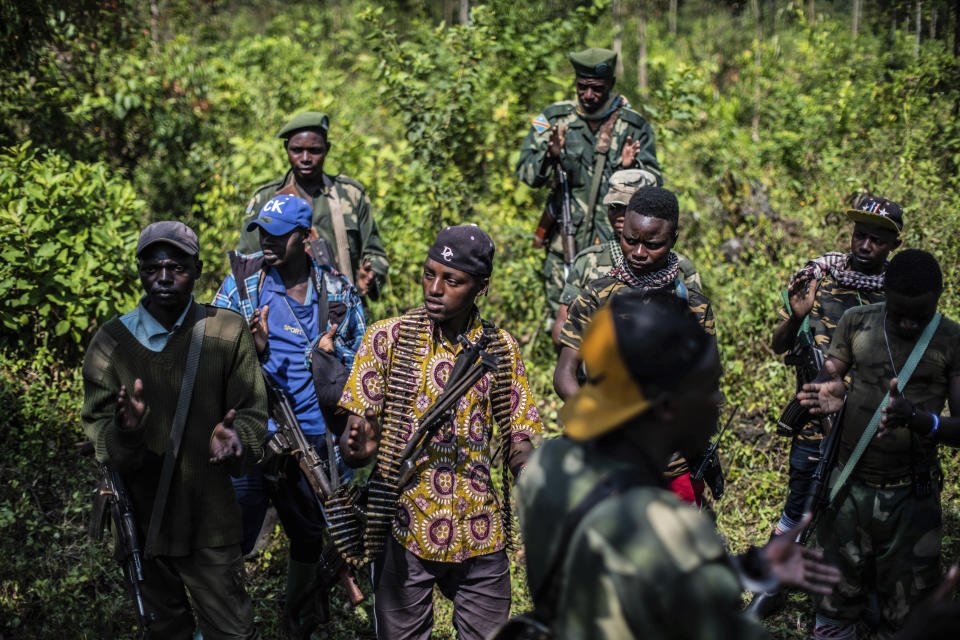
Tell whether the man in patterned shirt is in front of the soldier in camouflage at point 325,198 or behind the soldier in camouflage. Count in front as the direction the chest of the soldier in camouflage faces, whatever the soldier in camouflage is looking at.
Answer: in front

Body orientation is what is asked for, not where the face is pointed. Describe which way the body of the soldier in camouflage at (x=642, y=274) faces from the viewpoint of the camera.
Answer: toward the camera

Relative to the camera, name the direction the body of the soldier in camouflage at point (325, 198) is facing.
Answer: toward the camera

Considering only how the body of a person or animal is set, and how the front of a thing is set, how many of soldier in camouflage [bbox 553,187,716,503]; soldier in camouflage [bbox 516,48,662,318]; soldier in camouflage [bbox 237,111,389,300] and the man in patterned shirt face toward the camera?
4

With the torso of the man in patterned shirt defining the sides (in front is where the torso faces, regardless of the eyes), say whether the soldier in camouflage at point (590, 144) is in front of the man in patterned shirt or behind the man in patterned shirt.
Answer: behind

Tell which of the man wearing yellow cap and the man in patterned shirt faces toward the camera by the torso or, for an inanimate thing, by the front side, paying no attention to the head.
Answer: the man in patterned shirt

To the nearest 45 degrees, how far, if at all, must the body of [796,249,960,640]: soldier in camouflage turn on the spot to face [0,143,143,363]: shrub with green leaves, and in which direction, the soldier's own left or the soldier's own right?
approximately 45° to the soldier's own right

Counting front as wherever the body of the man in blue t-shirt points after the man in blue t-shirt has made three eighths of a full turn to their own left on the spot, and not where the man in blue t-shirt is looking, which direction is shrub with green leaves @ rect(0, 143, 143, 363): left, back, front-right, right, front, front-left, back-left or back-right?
left

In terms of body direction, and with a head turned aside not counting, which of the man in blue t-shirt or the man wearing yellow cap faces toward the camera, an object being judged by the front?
the man in blue t-shirt

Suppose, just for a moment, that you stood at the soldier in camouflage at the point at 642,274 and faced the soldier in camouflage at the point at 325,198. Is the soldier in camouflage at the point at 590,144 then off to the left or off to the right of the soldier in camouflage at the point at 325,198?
right

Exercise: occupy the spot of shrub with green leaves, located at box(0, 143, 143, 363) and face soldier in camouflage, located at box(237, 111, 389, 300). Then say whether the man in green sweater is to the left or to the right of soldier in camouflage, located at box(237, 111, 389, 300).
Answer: right

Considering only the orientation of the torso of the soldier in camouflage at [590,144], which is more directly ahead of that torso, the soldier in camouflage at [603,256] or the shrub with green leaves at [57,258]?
the soldier in camouflage

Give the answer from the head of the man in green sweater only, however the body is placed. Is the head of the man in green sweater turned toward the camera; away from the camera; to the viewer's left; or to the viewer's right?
toward the camera

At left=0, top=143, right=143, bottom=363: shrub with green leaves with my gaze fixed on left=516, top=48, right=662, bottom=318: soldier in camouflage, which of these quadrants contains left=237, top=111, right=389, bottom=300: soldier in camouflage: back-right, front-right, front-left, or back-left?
front-right

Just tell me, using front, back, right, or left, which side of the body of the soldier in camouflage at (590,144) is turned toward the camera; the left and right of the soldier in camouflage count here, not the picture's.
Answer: front

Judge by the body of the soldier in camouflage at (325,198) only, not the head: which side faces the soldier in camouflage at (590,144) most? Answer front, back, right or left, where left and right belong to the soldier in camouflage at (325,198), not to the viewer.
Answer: left

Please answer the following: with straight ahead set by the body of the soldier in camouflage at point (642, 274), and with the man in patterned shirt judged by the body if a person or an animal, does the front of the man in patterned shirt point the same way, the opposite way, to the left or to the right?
the same way

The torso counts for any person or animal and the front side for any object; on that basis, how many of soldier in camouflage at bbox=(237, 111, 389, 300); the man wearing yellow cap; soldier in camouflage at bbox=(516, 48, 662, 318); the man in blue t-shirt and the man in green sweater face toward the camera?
4
